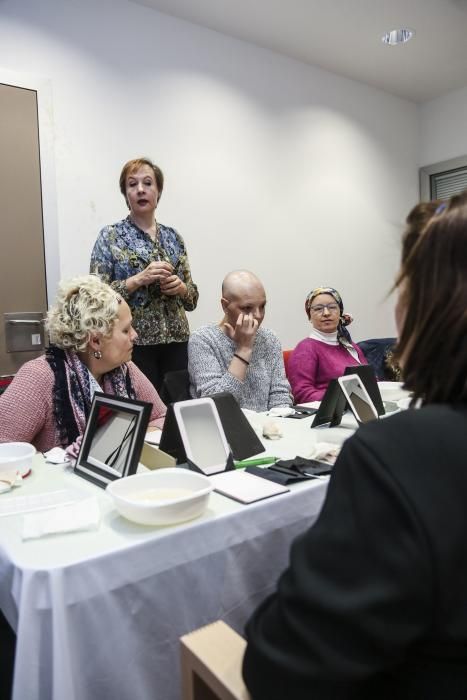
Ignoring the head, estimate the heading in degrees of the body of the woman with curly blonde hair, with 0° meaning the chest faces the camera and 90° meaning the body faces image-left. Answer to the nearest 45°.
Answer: approximately 315°

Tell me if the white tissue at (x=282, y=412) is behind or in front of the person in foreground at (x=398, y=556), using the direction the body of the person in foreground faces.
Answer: in front

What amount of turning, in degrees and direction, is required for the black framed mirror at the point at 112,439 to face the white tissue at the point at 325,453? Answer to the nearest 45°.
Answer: approximately 135° to its left

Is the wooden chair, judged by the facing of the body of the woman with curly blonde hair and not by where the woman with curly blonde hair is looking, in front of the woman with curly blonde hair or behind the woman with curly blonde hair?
in front

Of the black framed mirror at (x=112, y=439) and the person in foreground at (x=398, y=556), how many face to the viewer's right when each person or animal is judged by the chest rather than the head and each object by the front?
0

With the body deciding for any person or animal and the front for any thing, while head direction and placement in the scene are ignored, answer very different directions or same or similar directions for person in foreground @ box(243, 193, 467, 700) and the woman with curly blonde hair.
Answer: very different directions

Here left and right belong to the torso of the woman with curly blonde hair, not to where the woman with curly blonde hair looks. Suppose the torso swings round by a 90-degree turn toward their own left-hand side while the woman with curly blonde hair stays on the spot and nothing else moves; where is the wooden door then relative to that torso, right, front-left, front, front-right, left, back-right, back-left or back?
front-left

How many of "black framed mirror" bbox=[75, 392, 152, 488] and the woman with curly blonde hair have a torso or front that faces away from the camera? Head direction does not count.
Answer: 0

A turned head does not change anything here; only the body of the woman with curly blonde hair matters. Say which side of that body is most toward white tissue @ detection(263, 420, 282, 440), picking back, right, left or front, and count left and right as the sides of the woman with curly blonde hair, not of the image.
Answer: front

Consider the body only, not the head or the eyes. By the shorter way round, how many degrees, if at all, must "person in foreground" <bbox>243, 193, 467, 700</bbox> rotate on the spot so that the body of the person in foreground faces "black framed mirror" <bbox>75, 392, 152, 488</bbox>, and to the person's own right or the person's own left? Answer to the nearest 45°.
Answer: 0° — they already face it

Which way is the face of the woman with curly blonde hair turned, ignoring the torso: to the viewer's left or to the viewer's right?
to the viewer's right

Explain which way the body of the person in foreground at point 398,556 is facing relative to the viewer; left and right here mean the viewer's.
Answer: facing away from the viewer and to the left of the viewer

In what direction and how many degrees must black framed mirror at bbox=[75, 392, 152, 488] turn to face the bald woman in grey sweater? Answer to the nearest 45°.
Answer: approximately 180°

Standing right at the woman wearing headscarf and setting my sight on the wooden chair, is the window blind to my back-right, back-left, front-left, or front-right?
back-left

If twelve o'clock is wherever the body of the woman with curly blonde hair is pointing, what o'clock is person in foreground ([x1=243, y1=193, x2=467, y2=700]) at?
The person in foreground is roughly at 1 o'clock from the woman with curly blonde hair.

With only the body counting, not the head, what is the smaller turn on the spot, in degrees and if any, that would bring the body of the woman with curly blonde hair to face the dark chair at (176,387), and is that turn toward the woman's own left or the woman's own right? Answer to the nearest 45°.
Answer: approximately 90° to the woman's own left

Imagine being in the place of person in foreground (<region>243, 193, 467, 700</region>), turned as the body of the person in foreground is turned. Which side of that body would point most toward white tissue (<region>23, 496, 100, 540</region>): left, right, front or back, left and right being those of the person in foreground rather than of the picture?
front
